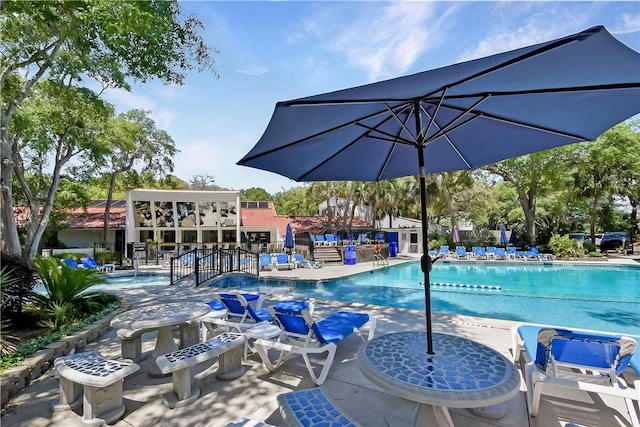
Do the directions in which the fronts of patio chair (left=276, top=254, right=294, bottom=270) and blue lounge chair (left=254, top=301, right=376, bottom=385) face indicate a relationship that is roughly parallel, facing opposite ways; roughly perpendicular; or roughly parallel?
roughly perpendicular

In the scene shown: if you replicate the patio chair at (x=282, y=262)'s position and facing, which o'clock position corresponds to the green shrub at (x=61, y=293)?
The green shrub is roughly at 2 o'clock from the patio chair.

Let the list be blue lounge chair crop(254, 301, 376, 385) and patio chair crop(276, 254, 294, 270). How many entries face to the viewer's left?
0

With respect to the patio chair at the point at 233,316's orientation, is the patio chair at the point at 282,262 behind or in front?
in front

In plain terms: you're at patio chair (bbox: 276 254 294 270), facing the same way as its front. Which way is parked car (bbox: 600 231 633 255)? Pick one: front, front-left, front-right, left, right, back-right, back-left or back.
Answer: front-left

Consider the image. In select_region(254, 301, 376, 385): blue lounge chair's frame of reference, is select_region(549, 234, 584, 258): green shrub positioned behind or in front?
in front

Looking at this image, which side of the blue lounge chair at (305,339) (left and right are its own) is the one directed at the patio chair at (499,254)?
front

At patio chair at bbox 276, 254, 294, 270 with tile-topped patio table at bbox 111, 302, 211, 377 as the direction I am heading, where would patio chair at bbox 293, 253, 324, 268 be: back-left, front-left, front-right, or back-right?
back-left

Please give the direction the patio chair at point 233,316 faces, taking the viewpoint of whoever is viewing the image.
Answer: facing away from the viewer and to the right of the viewer
